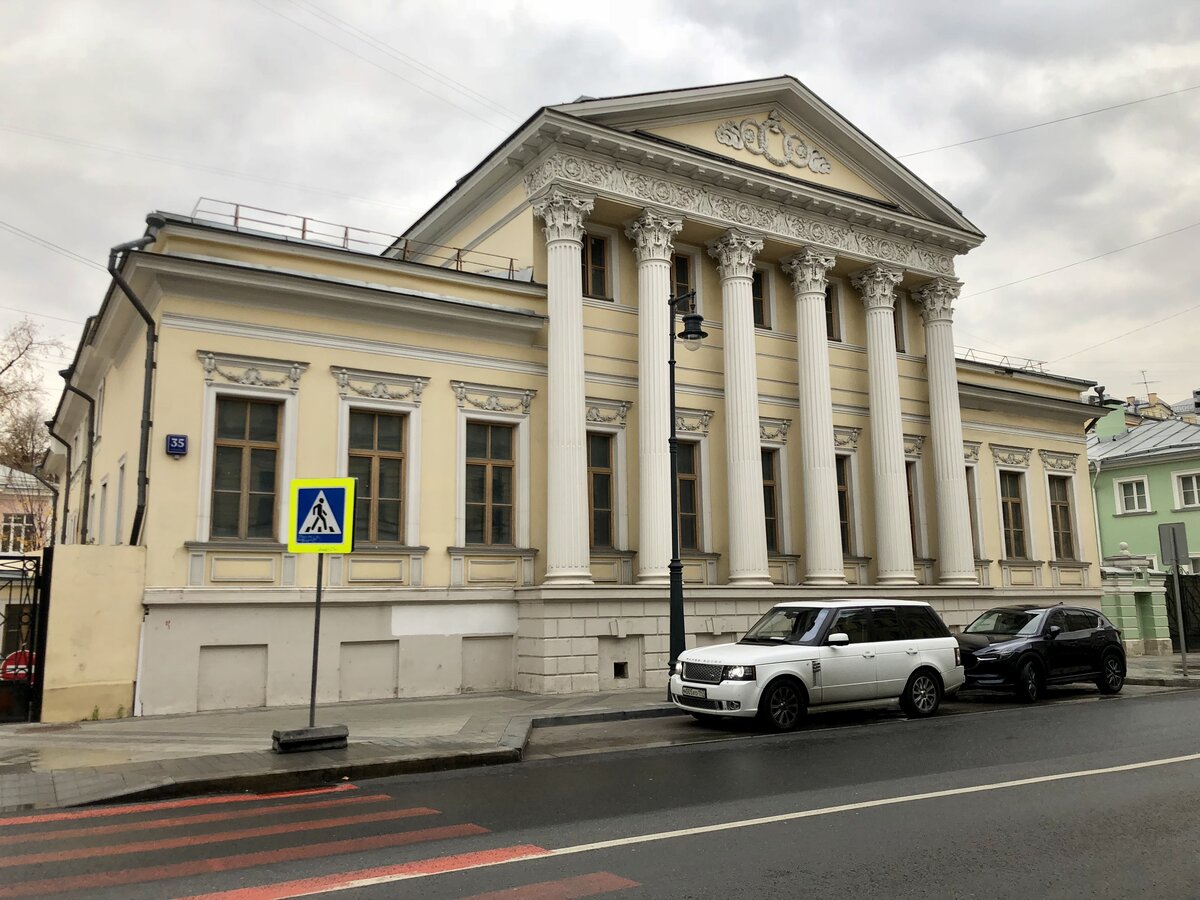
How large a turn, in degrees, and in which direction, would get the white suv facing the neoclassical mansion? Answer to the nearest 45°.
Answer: approximately 90° to its right

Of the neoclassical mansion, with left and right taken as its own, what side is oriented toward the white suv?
front

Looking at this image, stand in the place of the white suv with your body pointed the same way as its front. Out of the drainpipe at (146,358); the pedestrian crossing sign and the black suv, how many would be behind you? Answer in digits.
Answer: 1

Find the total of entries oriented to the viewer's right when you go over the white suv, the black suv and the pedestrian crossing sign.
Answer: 0

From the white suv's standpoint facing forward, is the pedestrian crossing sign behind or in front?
in front

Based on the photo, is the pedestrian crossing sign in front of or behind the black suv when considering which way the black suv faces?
in front

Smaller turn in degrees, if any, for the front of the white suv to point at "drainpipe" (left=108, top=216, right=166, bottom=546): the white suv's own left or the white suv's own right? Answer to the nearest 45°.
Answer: approximately 45° to the white suv's own right

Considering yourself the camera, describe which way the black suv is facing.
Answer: facing the viewer and to the left of the viewer

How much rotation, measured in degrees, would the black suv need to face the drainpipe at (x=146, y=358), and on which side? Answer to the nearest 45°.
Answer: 0° — it already faces it

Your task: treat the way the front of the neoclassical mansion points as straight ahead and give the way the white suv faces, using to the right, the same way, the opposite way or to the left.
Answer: to the right

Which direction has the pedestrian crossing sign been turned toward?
toward the camera

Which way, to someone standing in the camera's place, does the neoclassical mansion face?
facing the viewer and to the right of the viewer

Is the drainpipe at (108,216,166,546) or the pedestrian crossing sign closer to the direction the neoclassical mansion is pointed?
the pedestrian crossing sign

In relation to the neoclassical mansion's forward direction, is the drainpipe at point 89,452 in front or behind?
behind

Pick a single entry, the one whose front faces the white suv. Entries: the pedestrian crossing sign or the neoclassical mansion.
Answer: the neoclassical mansion
